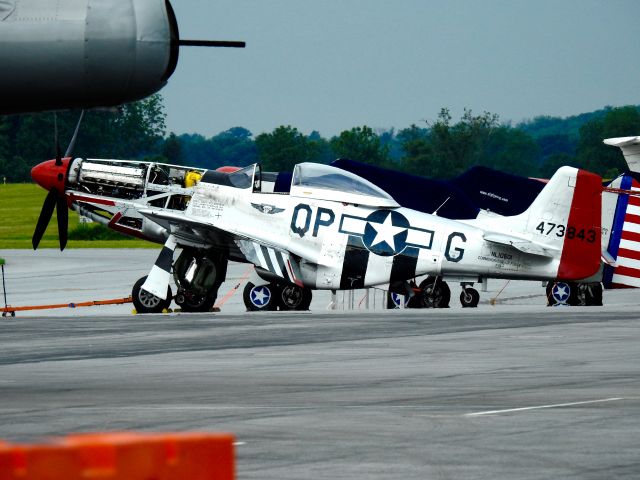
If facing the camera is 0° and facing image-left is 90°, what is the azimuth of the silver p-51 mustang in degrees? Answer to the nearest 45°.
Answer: approximately 90°

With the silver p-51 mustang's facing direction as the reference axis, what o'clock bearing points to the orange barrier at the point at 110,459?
The orange barrier is roughly at 9 o'clock from the silver p-51 mustang.
